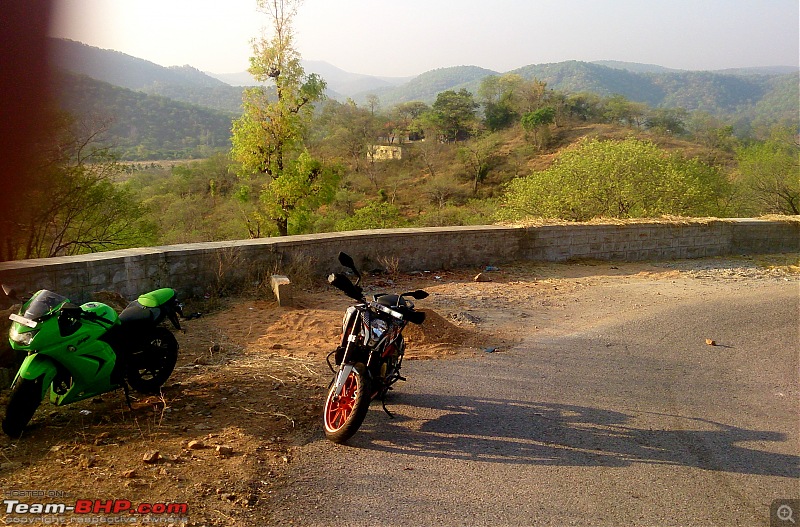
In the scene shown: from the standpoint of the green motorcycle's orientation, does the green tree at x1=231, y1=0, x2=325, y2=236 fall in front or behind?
behind

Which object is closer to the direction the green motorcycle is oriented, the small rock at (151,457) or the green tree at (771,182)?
the small rock

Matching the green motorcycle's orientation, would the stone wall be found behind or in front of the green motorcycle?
behind

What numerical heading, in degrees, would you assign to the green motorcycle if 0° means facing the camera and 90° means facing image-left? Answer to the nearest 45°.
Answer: approximately 45°

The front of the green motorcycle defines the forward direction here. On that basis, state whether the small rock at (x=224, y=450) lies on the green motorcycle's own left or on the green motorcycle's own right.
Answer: on the green motorcycle's own left

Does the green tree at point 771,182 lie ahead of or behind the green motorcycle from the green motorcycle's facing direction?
behind

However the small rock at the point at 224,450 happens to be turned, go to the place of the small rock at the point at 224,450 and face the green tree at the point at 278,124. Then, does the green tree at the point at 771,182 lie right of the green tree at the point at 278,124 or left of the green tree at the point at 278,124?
right

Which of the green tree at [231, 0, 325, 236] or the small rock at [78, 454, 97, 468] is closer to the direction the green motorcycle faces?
the small rock
